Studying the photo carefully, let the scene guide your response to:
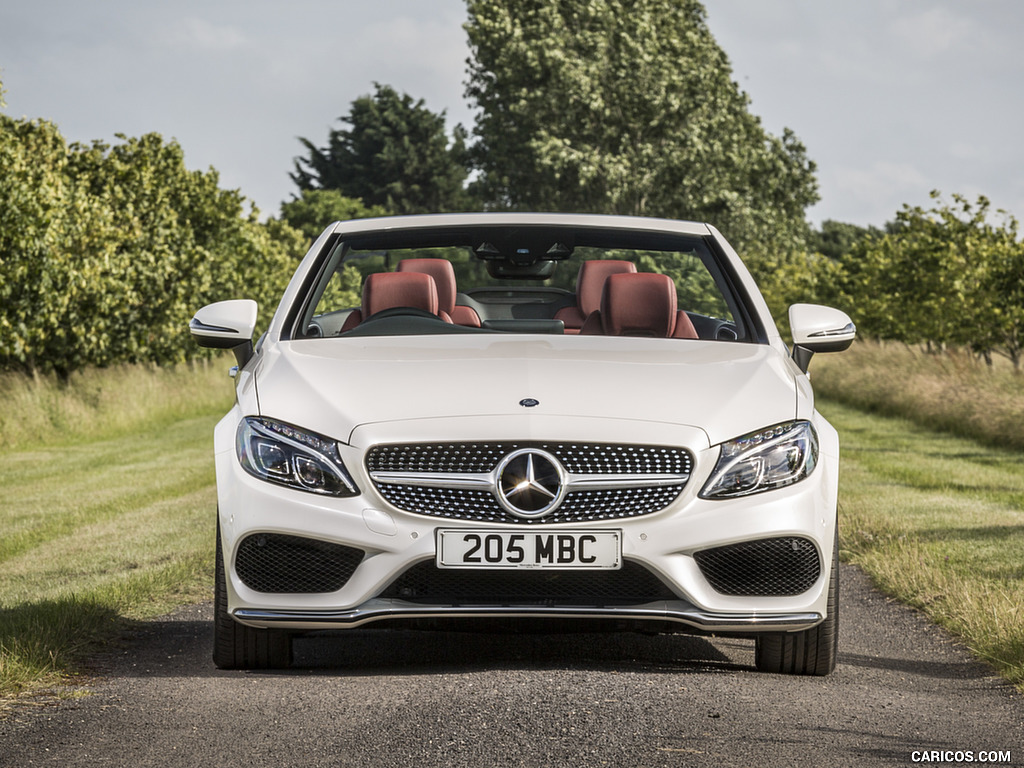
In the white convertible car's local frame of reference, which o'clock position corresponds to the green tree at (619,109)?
The green tree is roughly at 6 o'clock from the white convertible car.

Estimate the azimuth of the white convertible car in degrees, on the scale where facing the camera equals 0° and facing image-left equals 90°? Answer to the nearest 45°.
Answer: approximately 0°
